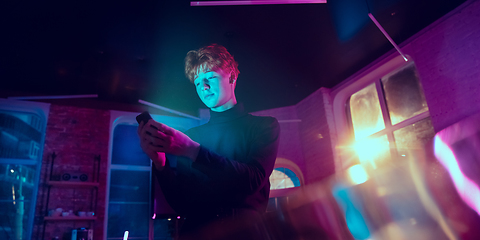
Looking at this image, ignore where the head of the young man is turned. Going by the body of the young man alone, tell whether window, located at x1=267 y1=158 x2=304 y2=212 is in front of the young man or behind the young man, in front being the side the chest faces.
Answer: behind

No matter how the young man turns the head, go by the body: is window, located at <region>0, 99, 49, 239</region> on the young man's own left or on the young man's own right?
on the young man's own right

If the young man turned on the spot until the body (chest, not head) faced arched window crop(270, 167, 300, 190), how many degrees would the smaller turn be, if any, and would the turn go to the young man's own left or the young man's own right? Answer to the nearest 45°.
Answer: approximately 135° to the young man's own right

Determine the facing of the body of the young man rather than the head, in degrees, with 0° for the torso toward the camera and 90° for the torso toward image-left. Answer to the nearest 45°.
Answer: approximately 45°

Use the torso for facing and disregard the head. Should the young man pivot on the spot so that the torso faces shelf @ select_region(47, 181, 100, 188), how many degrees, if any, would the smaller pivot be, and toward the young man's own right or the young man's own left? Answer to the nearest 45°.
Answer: approximately 90° to the young man's own right

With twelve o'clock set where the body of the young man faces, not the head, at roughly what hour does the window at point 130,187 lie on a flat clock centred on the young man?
The window is roughly at 4 o'clock from the young man.

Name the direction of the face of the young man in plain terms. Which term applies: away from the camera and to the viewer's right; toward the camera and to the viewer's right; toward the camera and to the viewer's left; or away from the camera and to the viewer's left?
toward the camera and to the viewer's left

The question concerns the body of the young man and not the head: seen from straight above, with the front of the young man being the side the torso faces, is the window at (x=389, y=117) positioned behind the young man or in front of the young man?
behind
